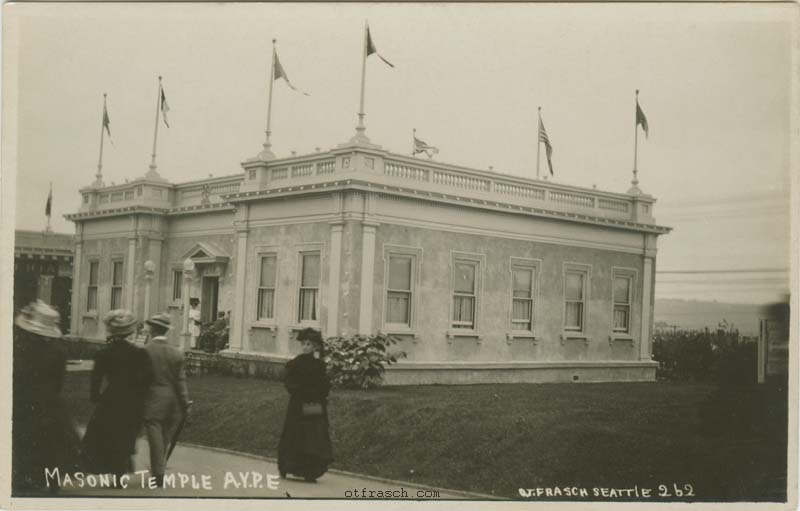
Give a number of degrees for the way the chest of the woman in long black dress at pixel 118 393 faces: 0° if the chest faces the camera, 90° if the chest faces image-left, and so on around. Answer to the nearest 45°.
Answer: approximately 180°

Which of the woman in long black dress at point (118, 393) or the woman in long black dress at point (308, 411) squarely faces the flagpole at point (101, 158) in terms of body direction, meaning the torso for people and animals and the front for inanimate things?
the woman in long black dress at point (118, 393)

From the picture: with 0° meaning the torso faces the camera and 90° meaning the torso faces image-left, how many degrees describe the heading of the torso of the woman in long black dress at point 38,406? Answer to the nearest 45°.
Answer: approximately 180°

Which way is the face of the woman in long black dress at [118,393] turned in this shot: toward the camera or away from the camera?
away from the camera

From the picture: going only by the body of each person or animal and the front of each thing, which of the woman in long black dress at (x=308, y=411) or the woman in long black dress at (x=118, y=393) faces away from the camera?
the woman in long black dress at (x=118, y=393)

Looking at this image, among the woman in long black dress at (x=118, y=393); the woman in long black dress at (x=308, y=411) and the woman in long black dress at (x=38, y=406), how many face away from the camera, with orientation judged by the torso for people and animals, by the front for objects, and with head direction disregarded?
2

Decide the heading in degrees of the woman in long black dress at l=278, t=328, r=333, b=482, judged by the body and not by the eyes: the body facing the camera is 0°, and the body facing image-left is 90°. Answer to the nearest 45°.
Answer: approximately 315°

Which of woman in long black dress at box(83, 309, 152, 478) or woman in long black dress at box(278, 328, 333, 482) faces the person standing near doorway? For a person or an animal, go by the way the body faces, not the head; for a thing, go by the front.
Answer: woman in long black dress at box(83, 309, 152, 478)

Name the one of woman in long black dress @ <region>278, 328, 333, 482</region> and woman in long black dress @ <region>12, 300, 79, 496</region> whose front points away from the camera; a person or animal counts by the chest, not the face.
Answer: woman in long black dress @ <region>12, 300, 79, 496</region>

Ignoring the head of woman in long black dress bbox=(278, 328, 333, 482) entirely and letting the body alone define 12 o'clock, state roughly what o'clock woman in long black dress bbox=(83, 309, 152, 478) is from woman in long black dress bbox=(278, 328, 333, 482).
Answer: woman in long black dress bbox=(83, 309, 152, 478) is roughly at 4 o'clock from woman in long black dress bbox=(278, 328, 333, 482).
